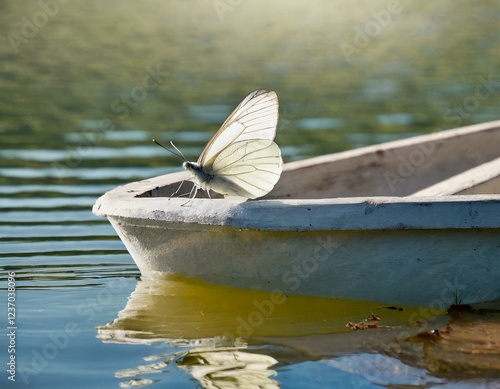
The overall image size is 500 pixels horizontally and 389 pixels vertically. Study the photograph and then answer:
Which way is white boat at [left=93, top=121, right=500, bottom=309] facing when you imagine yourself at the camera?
facing to the left of the viewer

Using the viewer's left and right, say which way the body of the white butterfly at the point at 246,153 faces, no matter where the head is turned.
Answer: facing to the left of the viewer
